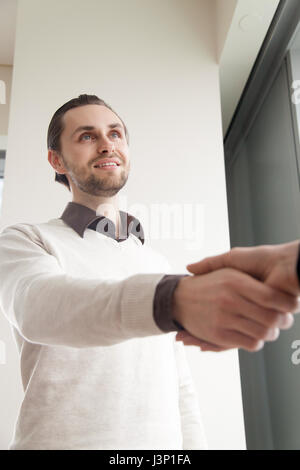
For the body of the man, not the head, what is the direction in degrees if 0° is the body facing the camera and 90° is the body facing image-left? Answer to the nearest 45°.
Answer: approximately 315°
